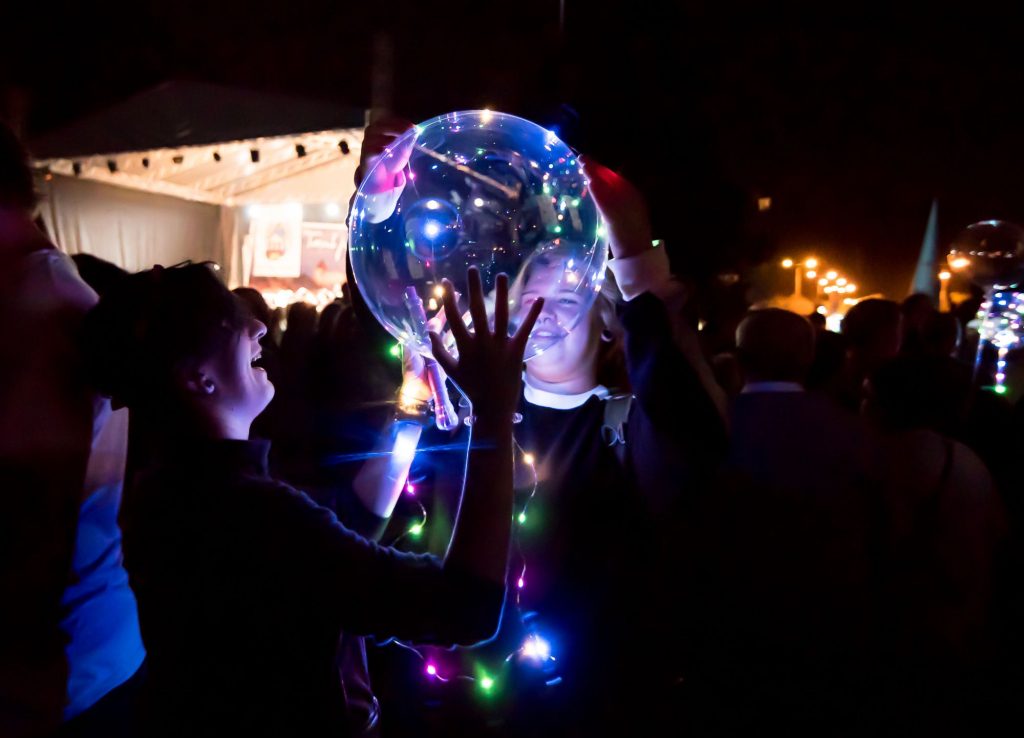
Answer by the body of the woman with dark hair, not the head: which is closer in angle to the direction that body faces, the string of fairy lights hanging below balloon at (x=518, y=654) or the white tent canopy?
the string of fairy lights hanging below balloon

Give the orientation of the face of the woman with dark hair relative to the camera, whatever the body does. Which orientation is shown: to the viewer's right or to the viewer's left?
to the viewer's right

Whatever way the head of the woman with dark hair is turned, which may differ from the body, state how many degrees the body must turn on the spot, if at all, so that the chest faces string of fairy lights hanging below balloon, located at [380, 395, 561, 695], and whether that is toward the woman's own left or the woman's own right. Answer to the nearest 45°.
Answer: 0° — they already face it

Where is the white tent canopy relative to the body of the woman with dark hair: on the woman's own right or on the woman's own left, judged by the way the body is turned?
on the woman's own left

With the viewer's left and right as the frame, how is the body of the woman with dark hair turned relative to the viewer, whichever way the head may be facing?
facing away from the viewer and to the right of the viewer

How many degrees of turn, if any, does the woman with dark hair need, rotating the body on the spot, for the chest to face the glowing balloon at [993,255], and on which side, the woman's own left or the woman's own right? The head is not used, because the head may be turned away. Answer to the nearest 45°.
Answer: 0° — they already face it
